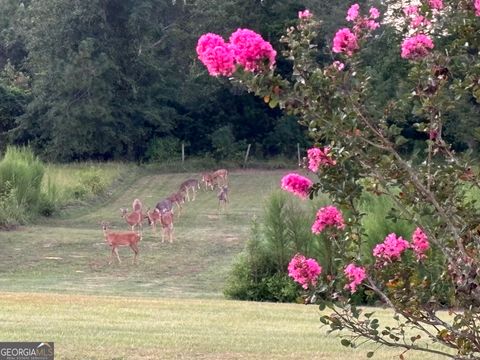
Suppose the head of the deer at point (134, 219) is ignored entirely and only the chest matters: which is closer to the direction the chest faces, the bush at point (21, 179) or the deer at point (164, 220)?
the bush

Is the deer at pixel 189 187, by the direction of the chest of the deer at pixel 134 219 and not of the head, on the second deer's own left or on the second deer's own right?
on the second deer's own right

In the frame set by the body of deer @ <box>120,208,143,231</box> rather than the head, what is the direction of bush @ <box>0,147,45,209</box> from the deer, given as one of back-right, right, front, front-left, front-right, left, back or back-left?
front-right

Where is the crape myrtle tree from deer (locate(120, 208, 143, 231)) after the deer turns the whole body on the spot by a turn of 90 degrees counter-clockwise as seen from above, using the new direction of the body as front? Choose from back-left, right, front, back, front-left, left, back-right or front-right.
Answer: front

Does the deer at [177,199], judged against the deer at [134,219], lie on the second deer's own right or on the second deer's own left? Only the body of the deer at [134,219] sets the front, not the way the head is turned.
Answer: on the second deer's own right

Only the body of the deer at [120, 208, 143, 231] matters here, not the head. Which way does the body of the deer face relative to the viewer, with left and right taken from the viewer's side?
facing to the left of the viewer

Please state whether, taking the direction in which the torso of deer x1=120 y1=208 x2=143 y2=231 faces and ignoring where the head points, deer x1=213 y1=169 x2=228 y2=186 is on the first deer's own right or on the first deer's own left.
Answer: on the first deer's own right

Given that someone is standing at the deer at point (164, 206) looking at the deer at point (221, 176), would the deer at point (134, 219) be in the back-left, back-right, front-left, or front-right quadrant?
back-left

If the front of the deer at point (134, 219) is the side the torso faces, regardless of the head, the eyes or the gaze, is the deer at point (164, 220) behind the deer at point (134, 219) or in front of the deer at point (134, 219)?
behind
